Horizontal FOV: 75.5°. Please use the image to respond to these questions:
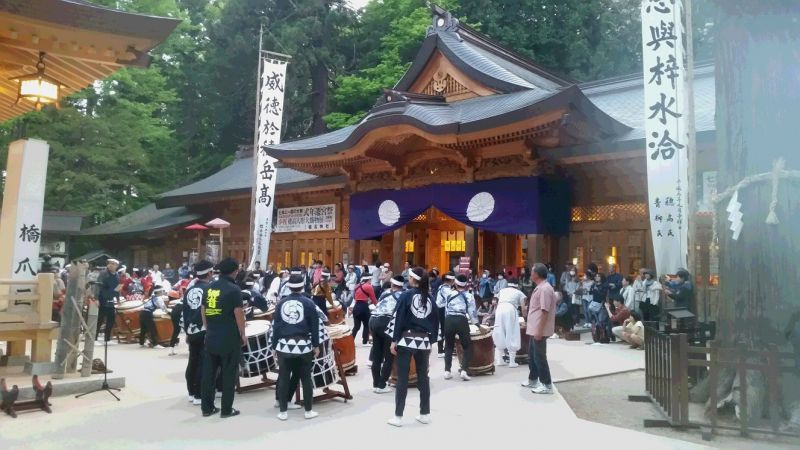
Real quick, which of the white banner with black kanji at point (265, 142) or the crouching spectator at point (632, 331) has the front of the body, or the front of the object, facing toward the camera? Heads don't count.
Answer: the white banner with black kanji

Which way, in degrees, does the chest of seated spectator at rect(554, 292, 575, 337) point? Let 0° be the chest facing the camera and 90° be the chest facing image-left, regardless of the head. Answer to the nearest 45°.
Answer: approximately 90°

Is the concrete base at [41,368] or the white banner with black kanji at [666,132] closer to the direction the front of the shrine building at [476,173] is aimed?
the concrete base

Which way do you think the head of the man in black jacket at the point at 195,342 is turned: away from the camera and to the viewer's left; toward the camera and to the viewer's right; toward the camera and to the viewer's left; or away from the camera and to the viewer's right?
away from the camera and to the viewer's right

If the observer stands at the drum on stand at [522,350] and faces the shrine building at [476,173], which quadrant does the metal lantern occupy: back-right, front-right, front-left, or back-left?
back-left

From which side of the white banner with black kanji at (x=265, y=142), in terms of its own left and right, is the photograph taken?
front

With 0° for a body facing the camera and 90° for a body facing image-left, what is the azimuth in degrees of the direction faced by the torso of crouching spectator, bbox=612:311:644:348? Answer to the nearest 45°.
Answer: approximately 90°

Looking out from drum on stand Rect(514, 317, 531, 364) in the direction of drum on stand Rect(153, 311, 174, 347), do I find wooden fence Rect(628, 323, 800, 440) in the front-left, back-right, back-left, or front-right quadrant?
back-left
